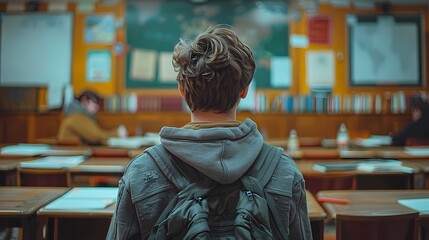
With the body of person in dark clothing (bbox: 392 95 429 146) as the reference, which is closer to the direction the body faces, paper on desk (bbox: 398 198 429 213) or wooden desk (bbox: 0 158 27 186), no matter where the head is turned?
the wooden desk

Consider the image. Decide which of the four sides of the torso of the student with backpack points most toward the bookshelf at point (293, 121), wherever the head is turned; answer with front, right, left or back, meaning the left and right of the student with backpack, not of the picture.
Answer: front

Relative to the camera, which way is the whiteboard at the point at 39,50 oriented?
toward the camera

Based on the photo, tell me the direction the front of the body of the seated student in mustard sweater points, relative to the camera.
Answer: to the viewer's right

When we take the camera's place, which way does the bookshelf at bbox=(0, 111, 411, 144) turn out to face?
facing the viewer

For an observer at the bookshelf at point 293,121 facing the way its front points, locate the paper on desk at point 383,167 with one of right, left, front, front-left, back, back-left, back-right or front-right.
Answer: front

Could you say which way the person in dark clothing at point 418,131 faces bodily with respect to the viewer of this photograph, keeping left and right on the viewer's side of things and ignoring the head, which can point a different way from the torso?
facing to the left of the viewer

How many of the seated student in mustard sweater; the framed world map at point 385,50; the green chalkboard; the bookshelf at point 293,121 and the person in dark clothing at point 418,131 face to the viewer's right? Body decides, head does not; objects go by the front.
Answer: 1

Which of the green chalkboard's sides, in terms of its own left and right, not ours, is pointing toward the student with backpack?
front

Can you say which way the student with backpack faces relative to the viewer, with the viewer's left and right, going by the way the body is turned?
facing away from the viewer

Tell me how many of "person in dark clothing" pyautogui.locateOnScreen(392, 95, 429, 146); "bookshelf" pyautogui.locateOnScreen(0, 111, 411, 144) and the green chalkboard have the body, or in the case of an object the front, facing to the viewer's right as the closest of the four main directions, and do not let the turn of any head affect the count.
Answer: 0

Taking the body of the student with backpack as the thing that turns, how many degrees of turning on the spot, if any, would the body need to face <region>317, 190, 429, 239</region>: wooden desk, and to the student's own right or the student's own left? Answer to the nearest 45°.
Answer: approximately 45° to the student's own right

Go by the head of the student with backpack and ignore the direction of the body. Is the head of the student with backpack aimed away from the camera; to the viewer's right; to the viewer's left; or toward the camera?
away from the camera

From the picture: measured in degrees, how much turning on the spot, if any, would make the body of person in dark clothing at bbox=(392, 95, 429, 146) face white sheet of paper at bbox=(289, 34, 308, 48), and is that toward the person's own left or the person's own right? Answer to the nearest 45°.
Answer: approximately 45° to the person's own right

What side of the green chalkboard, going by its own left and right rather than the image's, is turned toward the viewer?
front

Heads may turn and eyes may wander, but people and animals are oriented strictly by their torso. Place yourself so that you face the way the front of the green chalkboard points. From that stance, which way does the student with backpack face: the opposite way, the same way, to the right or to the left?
the opposite way

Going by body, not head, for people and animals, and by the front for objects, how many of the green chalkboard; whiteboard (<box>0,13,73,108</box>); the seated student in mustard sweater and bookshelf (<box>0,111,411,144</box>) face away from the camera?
0
